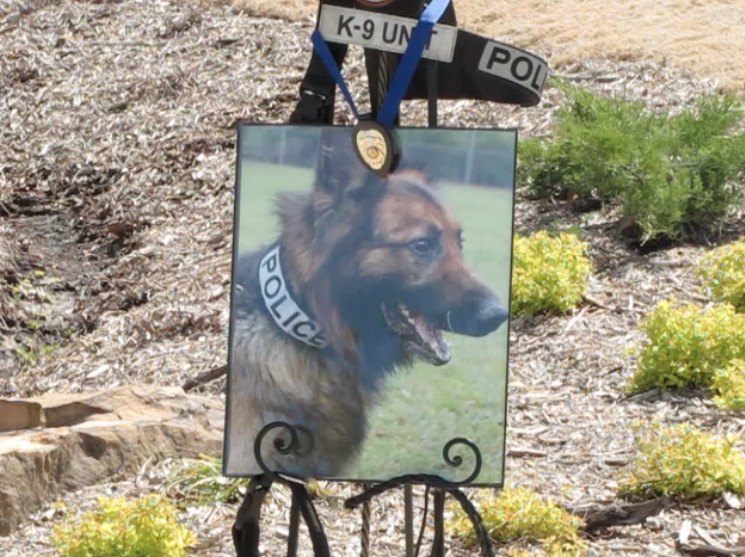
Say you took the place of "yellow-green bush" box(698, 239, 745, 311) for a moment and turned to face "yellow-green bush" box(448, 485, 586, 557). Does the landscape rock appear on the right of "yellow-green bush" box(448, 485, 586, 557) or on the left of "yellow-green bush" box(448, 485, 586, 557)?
right

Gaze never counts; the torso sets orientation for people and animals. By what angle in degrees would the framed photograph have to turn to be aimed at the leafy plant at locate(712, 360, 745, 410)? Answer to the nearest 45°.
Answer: approximately 135° to its left

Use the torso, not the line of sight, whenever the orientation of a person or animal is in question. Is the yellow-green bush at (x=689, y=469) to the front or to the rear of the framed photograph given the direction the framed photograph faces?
to the rear

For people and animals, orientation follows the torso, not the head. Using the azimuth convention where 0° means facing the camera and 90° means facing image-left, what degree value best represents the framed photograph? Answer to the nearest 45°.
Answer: approximately 0°

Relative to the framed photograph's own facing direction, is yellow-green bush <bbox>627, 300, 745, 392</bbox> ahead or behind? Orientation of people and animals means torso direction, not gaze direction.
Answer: behind

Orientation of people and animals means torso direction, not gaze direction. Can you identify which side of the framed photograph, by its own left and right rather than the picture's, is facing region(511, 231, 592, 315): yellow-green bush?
back

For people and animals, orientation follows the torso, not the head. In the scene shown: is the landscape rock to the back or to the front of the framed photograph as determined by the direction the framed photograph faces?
to the back

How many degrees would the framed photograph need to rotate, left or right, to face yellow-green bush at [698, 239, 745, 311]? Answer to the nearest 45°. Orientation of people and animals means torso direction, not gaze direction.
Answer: approximately 135° to its left

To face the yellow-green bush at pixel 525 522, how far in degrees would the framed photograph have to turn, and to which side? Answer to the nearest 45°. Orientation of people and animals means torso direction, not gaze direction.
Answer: approximately 135° to its left

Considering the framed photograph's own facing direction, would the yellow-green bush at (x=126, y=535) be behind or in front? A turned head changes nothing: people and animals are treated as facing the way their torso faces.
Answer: behind
